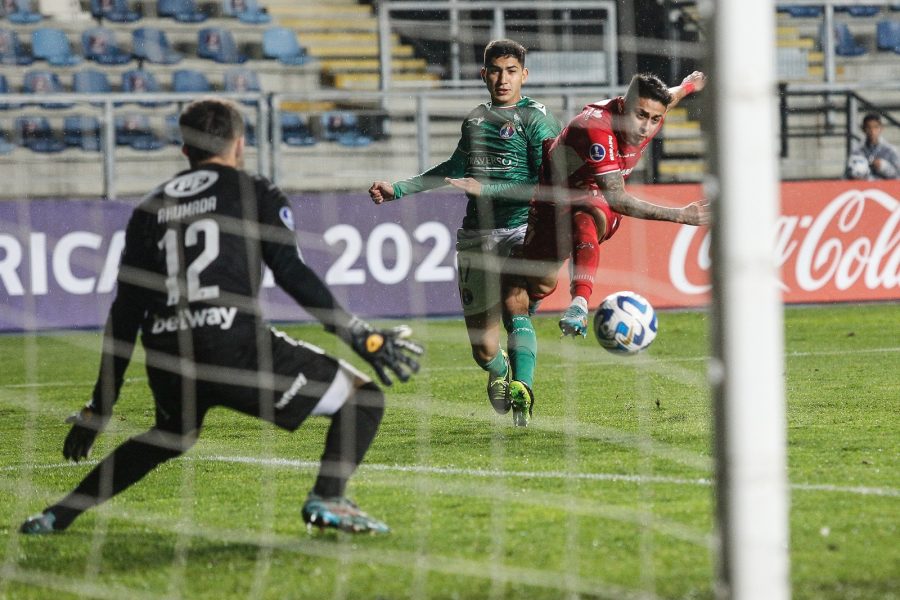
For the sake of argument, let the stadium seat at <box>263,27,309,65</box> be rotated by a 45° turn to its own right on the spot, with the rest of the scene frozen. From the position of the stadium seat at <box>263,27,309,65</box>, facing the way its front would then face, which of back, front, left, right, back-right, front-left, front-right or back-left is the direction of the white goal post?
front

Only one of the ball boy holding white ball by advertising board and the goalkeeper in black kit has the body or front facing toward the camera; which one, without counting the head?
the ball boy holding white ball by advertising board

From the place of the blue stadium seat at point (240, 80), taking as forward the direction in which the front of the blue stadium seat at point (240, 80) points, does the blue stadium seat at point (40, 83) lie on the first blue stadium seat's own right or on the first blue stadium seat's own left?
on the first blue stadium seat's own right

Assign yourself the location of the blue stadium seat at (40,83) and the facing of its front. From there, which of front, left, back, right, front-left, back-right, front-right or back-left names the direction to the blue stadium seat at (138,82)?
front-left

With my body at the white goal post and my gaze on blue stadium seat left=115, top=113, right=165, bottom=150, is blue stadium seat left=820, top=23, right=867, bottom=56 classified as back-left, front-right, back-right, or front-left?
front-right

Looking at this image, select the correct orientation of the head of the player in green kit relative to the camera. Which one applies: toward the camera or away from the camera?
toward the camera

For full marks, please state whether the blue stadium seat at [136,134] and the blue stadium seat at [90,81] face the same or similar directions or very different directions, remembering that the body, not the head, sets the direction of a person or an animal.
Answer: same or similar directions

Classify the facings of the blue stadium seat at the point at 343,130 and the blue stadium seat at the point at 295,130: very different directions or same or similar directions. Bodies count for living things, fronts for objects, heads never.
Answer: same or similar directions

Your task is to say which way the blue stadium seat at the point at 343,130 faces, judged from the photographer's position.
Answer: facing the viewer and to the right of the viewer

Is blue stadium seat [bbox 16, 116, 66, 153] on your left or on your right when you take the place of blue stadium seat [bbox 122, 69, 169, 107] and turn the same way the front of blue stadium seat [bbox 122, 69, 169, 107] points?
on your right

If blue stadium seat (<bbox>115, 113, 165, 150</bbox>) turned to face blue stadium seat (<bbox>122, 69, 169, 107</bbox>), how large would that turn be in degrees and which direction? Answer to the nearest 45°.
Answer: approximately 135° to its left

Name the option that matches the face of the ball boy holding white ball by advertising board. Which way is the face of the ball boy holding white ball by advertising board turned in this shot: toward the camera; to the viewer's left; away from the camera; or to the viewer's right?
toward the camera

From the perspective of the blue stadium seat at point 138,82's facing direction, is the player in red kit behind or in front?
in front

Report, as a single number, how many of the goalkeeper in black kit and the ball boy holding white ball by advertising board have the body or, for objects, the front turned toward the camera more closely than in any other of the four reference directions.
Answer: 1

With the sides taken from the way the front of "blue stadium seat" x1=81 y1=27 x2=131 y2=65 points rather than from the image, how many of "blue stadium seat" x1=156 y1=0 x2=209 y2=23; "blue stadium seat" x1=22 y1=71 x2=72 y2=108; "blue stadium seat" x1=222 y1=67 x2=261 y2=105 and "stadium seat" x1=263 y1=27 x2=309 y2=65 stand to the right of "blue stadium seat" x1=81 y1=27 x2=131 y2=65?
1

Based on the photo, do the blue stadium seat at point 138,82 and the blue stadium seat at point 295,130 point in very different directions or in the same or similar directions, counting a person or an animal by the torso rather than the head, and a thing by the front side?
same or similar directions

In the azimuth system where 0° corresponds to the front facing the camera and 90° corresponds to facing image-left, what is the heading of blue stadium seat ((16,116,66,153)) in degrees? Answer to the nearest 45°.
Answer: approximately 315°

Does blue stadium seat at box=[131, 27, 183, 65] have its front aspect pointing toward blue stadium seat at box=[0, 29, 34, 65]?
no

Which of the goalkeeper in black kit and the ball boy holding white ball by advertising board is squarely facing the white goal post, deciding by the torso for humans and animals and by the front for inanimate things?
the ball boy holding white ball by advertising board
